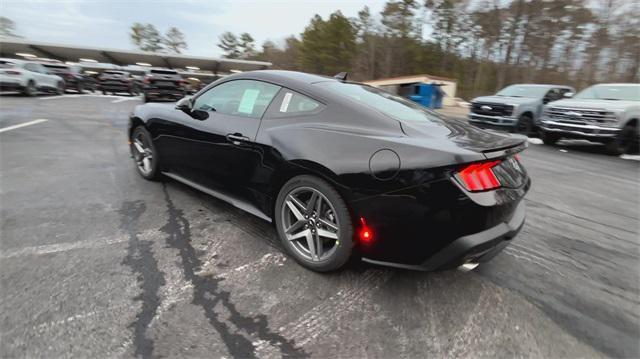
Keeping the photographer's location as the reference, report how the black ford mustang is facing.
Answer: facing away from the viewer and to the left of the viewer

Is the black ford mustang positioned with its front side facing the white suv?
yes

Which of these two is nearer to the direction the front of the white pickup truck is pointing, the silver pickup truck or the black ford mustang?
the black ford mustang

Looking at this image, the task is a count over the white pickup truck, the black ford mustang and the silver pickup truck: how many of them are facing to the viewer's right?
0

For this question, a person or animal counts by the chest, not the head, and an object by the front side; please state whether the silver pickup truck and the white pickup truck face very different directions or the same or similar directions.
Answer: same or similar directions

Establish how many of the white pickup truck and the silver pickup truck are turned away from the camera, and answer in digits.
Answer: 0

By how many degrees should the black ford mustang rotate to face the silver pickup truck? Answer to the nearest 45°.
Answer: approximately 90° to its right

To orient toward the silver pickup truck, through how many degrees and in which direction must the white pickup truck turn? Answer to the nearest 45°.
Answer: approximately 90° to its right

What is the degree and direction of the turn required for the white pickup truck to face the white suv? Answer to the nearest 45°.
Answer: approximately 45° to its right

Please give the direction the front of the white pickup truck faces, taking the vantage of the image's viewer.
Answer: facing the viewer and to the left of the viewer

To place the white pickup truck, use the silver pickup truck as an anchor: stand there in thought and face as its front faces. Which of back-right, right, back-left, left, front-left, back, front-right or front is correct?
left

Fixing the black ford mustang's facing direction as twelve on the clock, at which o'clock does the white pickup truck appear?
The white pickup truck is roughly at 3 o'clock from the black ford mustang.
